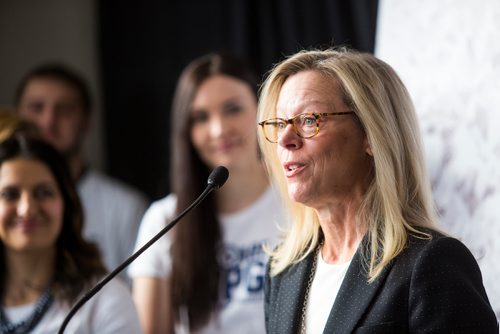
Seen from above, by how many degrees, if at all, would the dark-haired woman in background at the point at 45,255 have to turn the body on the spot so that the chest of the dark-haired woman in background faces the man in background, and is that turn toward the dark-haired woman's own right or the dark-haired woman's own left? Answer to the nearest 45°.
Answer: approximately 135° to the dark-haired woman's own right

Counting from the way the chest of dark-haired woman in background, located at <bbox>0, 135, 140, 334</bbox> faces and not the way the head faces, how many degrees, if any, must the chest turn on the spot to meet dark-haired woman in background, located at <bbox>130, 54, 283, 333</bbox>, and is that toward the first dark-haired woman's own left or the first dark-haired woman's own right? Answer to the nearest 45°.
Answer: approximately 135° to the first dark-haired woman's own left

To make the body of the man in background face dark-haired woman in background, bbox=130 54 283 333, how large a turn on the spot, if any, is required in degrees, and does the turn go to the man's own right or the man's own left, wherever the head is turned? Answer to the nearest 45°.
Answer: approximately 45° to the man's own left

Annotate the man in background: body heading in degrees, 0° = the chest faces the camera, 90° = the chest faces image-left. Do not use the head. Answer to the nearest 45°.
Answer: approximately 0°
